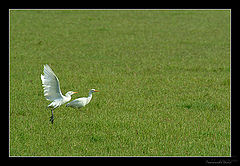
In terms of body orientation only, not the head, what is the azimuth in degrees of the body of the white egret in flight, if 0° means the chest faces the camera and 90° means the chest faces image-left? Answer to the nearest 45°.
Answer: approximately 270°
